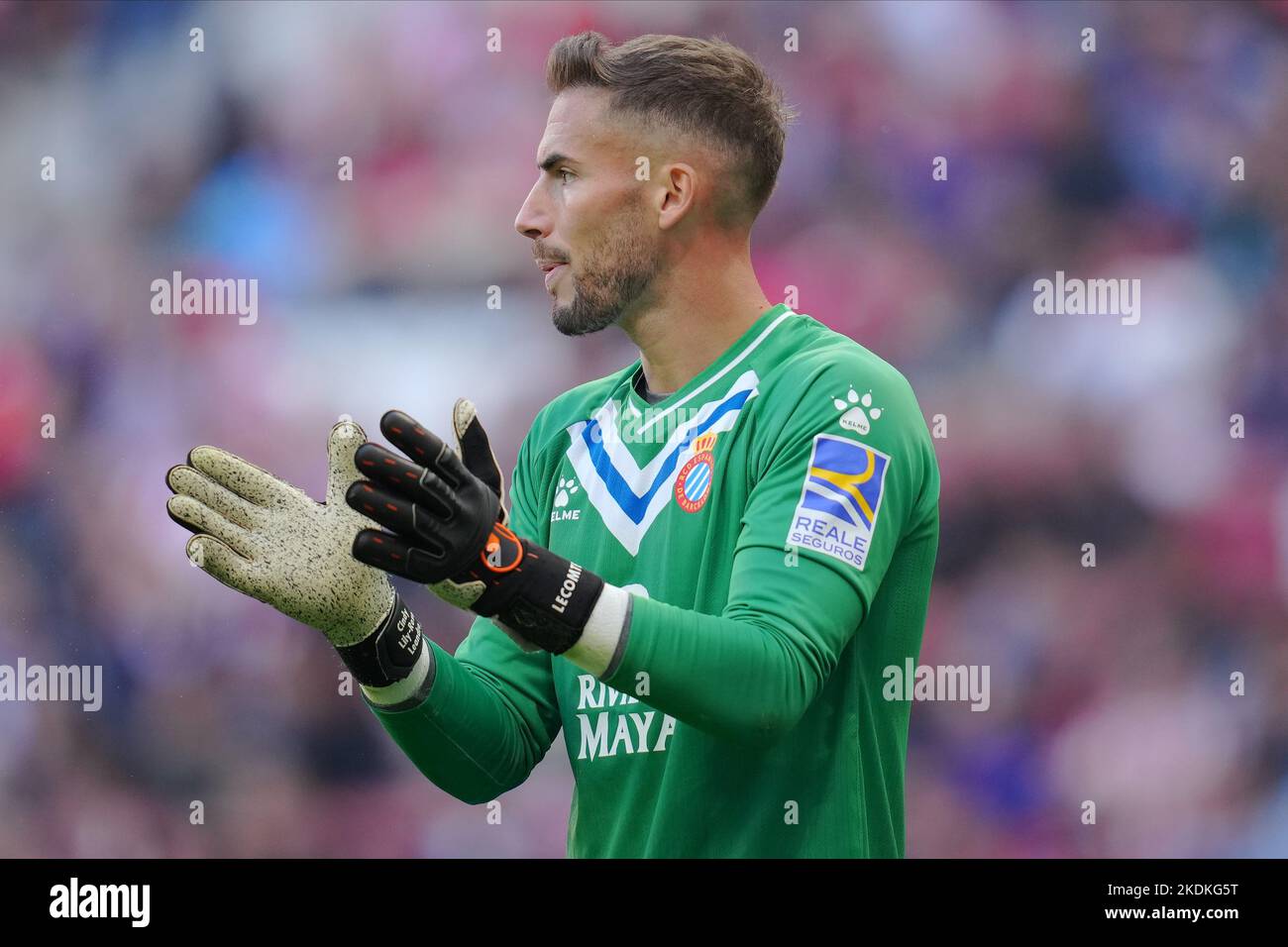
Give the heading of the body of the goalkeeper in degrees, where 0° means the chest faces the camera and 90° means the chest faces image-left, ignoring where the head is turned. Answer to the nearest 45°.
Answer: approximately 45°

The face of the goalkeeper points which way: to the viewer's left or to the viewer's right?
to the viewer's left
